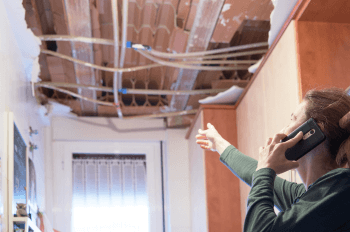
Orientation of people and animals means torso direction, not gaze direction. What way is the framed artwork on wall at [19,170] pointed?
to the viewer's right

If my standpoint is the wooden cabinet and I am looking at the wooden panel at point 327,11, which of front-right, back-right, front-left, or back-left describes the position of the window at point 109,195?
back-right

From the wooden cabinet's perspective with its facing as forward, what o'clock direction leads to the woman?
The woman is roughly at 9 o'clock from the wooden cabinet.

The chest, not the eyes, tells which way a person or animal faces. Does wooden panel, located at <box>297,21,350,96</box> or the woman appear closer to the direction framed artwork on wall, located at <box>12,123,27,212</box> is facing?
the wooden panel

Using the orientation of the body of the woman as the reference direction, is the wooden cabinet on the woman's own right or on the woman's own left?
on the woman's own right

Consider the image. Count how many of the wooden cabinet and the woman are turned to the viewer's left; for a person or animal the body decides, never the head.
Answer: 2

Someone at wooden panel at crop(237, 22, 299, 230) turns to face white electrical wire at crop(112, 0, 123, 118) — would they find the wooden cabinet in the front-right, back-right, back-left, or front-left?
front-right

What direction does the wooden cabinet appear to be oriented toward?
to the viewer's left

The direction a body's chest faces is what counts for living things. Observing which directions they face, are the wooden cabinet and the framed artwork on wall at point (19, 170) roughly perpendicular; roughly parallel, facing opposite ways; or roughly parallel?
roughly parallel, facing opposite ways

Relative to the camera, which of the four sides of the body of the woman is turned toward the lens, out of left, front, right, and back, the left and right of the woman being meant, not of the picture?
left

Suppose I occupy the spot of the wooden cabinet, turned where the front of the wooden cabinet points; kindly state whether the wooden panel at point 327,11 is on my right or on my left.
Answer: on my left
